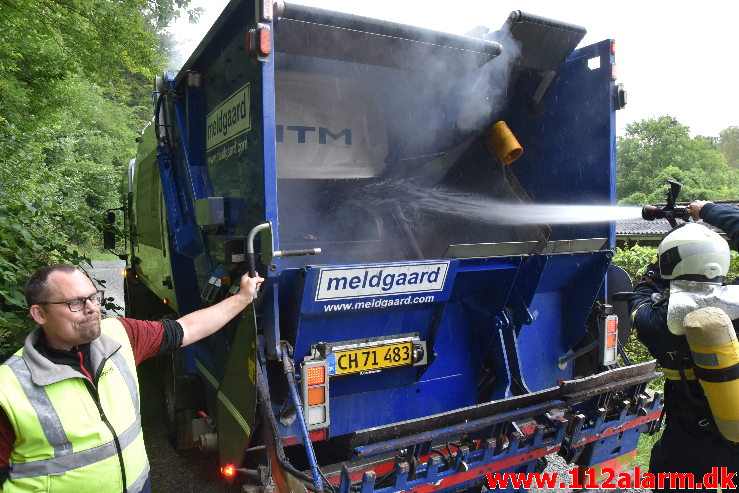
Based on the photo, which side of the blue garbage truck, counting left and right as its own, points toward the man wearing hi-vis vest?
back

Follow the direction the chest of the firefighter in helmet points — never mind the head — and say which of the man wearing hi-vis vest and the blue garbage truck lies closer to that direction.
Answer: the blue garbage truck

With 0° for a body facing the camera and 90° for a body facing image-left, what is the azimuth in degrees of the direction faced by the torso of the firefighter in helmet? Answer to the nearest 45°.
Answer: approximately 135°

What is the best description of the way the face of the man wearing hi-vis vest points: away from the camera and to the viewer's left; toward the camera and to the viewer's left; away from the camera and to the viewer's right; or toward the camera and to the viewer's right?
toward the camera and to the viewer's right

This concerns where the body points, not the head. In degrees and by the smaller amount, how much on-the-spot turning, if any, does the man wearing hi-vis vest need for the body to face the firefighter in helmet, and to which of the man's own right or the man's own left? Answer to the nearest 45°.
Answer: approximately 45° to the man's own left

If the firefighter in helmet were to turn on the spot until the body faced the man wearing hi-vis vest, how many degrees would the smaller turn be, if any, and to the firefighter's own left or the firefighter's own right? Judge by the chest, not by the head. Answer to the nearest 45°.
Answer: approximately 90° to the firefighter's own left

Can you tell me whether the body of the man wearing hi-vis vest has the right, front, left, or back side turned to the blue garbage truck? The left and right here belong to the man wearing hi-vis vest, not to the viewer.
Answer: left

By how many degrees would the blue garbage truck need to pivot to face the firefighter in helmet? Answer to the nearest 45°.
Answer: approximately 180°

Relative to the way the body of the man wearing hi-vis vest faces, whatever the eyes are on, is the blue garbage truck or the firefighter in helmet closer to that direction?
the firefighter in helmet

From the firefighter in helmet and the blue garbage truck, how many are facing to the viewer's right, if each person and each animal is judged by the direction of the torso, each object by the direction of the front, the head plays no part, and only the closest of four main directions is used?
0

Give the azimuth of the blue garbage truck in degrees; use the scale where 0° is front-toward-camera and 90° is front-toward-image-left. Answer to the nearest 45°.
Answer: approximately 135°

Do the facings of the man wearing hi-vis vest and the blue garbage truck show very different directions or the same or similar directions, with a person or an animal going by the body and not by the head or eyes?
very different directions
